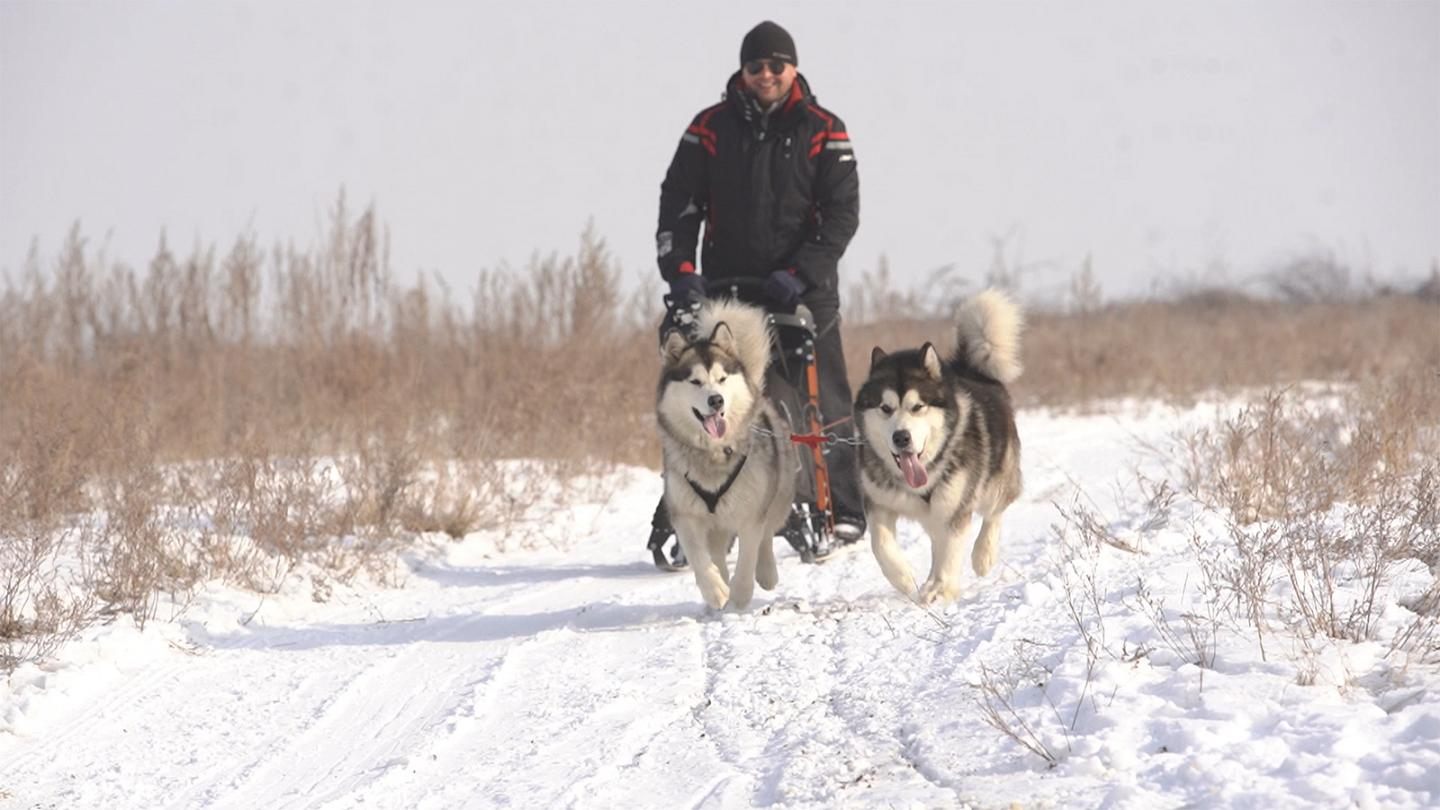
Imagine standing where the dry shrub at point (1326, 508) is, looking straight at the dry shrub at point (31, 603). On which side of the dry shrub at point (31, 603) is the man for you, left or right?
right

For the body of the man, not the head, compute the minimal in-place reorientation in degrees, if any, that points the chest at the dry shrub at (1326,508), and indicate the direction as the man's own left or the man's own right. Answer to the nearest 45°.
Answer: approximately 45° to the man's own left

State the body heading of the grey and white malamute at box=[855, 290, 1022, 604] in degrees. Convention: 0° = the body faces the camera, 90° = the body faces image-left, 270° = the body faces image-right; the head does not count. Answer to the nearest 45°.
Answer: approximately 45°

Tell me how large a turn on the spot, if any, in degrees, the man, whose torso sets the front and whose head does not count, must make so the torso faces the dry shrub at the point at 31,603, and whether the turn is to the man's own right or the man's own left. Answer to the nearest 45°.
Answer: approximately 45° to the man's own right
